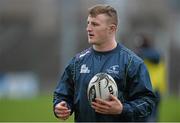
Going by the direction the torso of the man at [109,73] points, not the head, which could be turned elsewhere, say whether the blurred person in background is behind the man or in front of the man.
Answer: behind

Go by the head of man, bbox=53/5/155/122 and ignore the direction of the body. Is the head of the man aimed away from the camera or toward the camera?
toward the camera

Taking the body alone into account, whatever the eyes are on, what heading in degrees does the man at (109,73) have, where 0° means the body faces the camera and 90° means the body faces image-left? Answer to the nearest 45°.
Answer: approximately 45°
